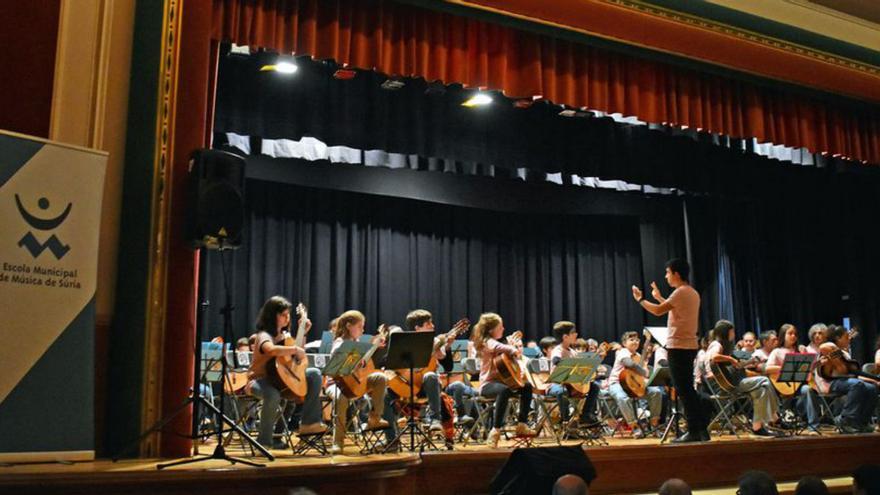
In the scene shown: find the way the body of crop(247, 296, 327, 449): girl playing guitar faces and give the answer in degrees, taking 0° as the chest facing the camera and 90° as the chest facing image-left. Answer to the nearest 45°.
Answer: approximately 270°

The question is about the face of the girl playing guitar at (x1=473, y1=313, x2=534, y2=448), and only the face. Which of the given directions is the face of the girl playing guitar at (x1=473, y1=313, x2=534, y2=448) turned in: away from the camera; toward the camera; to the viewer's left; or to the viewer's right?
to the viewer's right

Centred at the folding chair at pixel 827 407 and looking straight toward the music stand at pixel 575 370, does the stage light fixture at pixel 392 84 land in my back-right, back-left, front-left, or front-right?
front-right

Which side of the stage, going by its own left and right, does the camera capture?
front

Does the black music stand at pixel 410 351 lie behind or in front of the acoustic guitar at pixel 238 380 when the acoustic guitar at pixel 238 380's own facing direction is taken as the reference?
in front

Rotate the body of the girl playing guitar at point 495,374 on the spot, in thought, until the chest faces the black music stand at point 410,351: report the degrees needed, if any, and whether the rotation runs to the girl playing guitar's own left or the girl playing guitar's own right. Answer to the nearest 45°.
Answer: approximately 135° to the girl playing guitar's own right
